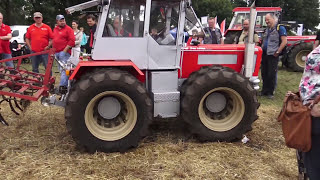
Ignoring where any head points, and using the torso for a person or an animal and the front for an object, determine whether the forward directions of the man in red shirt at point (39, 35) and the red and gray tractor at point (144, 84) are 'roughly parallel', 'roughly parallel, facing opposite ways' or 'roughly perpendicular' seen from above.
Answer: roughly perpendicular

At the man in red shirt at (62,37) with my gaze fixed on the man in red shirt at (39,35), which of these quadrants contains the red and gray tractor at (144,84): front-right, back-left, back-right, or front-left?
back-left

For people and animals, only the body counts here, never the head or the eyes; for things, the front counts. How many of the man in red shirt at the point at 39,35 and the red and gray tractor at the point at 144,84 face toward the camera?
1

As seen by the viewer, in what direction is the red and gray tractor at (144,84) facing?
to the viewer's right

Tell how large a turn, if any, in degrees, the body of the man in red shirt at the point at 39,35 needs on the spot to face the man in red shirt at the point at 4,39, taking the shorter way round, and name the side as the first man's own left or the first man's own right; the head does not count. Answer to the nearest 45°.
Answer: approximately 90° to the first man's own right

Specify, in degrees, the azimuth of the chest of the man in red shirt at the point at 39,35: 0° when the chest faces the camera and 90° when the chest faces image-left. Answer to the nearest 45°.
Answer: approximately 0°

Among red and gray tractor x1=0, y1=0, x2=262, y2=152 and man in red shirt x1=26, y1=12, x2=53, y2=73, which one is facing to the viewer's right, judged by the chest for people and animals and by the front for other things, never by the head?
the red and gray tractor

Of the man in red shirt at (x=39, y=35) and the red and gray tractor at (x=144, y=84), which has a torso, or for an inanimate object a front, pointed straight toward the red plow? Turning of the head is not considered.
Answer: the man in red shirt

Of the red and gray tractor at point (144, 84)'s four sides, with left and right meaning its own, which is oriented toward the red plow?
back

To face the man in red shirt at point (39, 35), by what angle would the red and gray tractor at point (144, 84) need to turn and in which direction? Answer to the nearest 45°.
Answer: approximately 135° to its left
